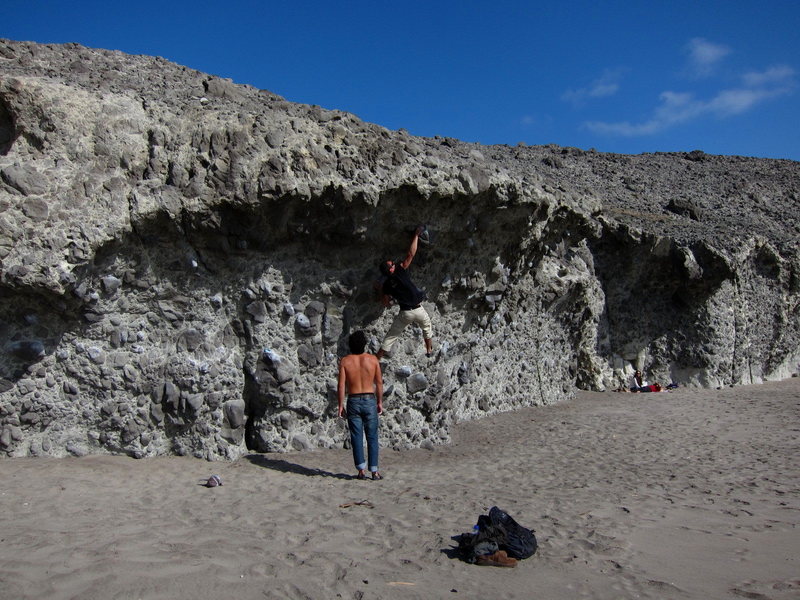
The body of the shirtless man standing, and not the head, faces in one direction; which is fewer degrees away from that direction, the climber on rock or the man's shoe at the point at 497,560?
the climber on rock

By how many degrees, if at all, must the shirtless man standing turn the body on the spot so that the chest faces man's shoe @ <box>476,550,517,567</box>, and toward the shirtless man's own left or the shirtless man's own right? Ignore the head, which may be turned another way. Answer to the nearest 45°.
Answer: approximately 180°

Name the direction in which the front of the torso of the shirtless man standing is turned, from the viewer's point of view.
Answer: away from the camera

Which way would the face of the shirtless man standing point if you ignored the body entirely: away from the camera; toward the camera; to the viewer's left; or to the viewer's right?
away from the camera

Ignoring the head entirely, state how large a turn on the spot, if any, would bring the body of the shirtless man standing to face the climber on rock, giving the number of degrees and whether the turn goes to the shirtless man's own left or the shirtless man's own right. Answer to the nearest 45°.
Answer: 0° — they already face them
